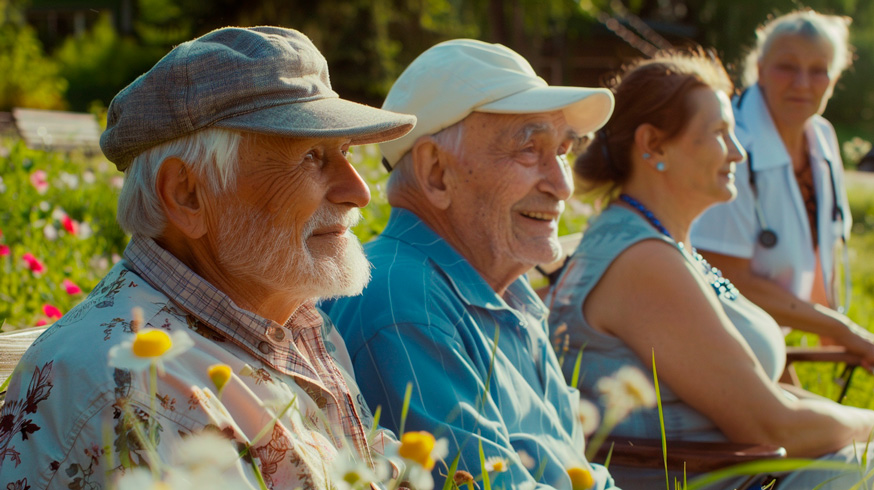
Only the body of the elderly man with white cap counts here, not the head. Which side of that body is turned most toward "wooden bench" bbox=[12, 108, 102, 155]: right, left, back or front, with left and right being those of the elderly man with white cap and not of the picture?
back

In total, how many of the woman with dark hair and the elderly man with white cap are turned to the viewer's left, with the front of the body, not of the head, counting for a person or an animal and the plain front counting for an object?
0

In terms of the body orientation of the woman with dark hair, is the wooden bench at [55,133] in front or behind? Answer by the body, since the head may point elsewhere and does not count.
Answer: behind

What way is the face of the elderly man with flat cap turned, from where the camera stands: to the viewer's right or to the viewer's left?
to the viewer's right

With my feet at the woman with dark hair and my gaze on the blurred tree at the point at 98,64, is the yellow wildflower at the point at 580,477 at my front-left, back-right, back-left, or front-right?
back-left

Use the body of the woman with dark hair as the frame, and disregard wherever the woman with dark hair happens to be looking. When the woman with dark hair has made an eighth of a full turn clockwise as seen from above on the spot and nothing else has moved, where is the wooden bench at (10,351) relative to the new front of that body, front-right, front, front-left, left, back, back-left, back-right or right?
right

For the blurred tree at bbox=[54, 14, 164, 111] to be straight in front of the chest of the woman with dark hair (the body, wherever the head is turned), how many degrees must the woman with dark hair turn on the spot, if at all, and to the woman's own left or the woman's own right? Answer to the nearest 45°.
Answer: approximately 135° to the woman's own left

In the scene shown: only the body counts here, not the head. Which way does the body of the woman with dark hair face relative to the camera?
to the viewer's right

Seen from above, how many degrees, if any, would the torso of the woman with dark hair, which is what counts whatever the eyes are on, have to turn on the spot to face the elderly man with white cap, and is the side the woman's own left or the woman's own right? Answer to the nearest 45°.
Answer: approximately 135° to the woman's own right

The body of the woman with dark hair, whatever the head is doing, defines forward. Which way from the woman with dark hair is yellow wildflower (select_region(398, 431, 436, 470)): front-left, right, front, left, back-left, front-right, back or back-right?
right

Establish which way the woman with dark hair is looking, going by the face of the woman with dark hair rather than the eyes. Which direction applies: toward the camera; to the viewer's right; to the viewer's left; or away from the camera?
to the viewer's right

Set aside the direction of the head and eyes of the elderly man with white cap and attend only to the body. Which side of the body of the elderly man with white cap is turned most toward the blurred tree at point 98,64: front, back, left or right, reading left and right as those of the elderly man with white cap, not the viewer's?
back
